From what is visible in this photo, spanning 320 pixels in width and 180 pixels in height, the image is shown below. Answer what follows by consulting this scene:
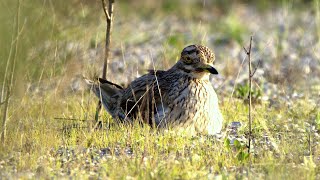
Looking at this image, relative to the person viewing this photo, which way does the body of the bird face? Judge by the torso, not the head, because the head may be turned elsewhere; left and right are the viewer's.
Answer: facing the viewer and to the right of the viewer
